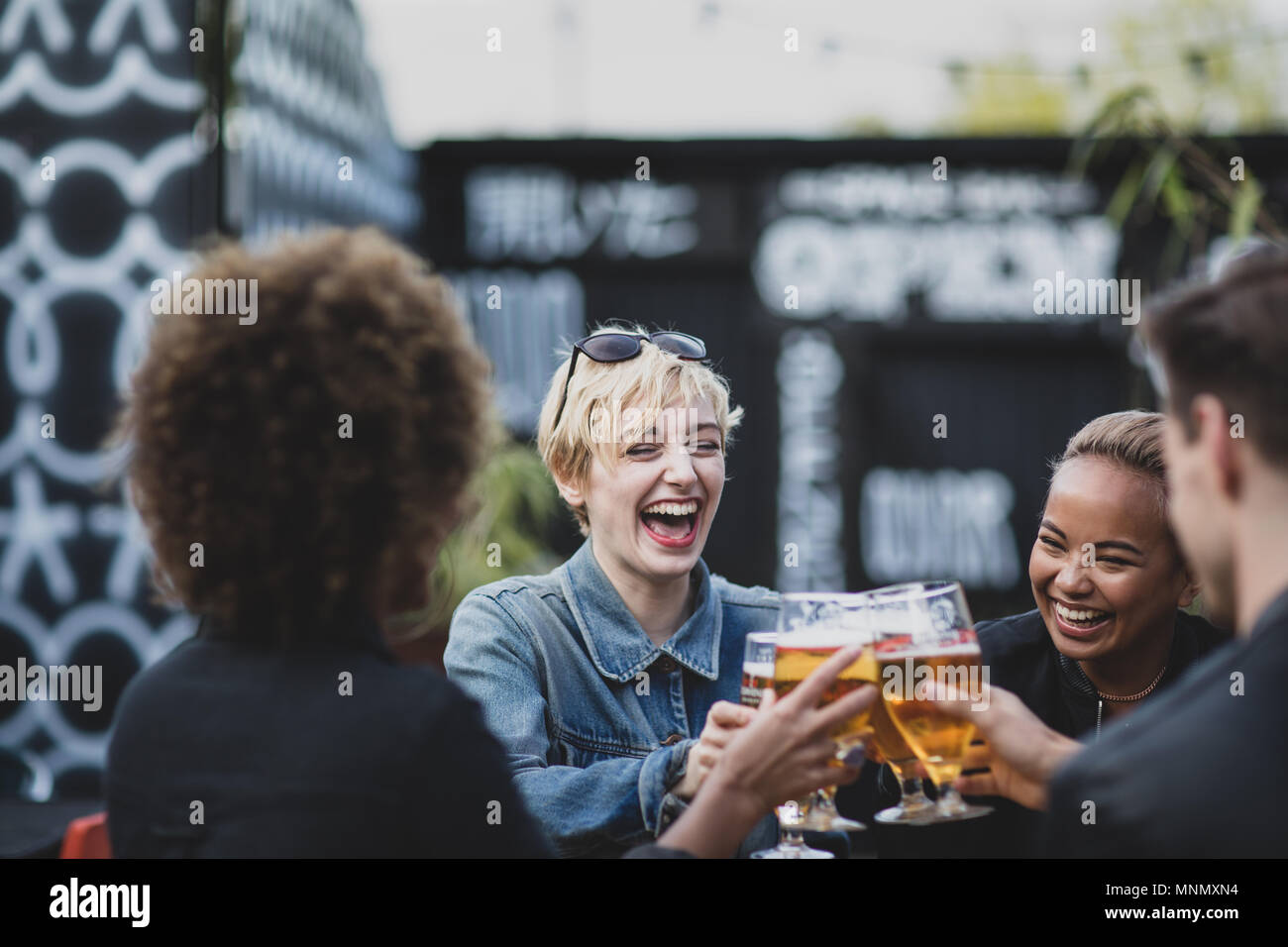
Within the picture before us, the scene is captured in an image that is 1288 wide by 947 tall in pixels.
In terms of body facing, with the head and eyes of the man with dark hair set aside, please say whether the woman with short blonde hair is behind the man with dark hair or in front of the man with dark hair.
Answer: in front

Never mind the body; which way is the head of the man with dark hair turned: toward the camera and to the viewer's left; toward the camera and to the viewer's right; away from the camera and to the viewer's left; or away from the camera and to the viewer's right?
away from the camera and to the viewer's left

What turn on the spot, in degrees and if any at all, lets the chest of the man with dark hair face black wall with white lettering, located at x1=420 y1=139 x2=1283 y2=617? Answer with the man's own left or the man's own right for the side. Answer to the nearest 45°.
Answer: approximately 45° to the man's own right

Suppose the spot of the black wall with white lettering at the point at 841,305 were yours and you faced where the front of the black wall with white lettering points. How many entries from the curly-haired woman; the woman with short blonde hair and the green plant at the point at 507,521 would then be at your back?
0

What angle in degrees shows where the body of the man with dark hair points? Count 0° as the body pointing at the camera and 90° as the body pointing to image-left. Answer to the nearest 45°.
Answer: approximately 135°

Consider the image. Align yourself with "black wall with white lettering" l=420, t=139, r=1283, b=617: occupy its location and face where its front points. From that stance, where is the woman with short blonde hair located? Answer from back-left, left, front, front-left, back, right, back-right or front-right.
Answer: front

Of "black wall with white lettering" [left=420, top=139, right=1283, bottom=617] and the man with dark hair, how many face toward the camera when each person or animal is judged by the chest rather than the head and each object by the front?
1

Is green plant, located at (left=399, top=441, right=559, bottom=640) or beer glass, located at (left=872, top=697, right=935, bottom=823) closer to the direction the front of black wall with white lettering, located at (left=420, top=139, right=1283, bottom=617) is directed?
the beer glass

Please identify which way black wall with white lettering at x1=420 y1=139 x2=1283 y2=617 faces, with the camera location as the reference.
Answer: facing the viewer

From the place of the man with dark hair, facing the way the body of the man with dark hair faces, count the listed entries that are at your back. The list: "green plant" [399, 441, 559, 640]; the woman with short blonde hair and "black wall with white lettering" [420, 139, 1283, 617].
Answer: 0

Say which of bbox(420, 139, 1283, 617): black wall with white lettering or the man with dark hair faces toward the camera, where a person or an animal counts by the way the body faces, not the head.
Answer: the black wall with white lettering

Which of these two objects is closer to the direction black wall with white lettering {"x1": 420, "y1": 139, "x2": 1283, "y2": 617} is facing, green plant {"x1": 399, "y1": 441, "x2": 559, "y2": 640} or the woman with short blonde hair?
the woman with short blonde hair

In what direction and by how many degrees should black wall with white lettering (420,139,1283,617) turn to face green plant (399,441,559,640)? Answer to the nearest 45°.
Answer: approximately 45° to its right

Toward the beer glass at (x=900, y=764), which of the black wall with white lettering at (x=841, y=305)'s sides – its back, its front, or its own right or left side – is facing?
front

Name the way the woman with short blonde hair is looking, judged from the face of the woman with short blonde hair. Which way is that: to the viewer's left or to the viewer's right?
to the viewer's right

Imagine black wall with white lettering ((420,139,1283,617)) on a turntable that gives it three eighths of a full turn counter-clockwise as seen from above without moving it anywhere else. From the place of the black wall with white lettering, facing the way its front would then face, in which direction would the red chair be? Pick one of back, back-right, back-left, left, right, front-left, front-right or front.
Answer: back-right
